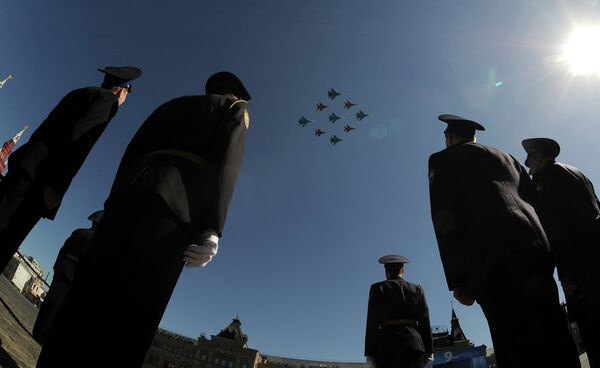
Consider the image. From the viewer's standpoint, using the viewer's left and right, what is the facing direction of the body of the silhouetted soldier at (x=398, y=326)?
facing away from the viewer

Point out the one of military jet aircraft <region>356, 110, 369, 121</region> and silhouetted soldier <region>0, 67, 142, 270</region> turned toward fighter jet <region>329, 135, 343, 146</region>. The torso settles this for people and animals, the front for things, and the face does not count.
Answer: the silhouetted soldier

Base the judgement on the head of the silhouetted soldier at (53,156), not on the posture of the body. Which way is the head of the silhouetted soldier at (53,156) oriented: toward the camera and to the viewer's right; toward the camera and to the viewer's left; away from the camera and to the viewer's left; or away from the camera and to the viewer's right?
away from the camera and to the viewer's right

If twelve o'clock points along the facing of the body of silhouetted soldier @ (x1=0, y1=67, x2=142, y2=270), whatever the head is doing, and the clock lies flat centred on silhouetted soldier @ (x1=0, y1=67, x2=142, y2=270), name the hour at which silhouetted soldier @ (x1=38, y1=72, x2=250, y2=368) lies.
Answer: silhouetted soldier @ (x1=38, y1=72, x2=250, y2=368) is roughly at 4 o'clock from silhouetted soldier @ (x1=0, y1=67, x2=142, y2=270).

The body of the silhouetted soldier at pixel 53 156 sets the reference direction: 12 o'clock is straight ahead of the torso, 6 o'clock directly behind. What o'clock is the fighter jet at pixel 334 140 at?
The fighter jet is roughly at 12 o'clock from the silhouetted soldier.
